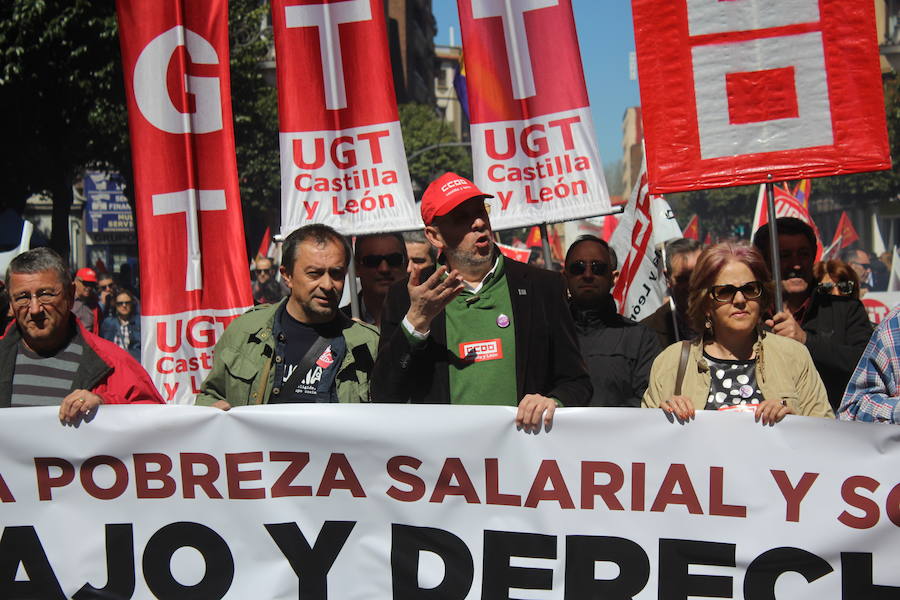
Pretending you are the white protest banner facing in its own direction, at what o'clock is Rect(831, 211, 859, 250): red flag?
The red flag is roughly at 7 o'clock from the white protest banner.

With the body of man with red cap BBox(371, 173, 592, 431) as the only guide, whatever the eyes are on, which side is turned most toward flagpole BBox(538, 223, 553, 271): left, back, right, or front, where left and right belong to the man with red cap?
back

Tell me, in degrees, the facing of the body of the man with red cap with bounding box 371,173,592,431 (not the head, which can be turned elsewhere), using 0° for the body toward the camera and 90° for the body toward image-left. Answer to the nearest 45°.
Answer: approximately 0°

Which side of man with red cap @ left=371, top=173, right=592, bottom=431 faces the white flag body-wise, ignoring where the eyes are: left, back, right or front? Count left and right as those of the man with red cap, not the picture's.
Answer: back

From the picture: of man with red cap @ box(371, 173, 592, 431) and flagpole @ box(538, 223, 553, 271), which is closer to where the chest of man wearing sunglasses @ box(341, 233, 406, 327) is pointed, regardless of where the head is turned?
the man with red cap

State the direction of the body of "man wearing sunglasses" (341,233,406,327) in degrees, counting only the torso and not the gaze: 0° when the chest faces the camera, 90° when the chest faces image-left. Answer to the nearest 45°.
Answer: approximately 0°

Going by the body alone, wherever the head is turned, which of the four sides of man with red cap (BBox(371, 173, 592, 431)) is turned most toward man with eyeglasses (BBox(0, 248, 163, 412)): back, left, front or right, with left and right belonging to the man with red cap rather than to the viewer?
right

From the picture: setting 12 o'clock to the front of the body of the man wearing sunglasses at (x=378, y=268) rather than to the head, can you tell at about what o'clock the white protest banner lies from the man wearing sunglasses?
The white protest banner is roughly at 12 o'clock from the man wearing sunglasses.

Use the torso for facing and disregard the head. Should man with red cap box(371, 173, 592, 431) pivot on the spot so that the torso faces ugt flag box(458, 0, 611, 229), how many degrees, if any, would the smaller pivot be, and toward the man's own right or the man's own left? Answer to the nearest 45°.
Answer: approximately 180°
